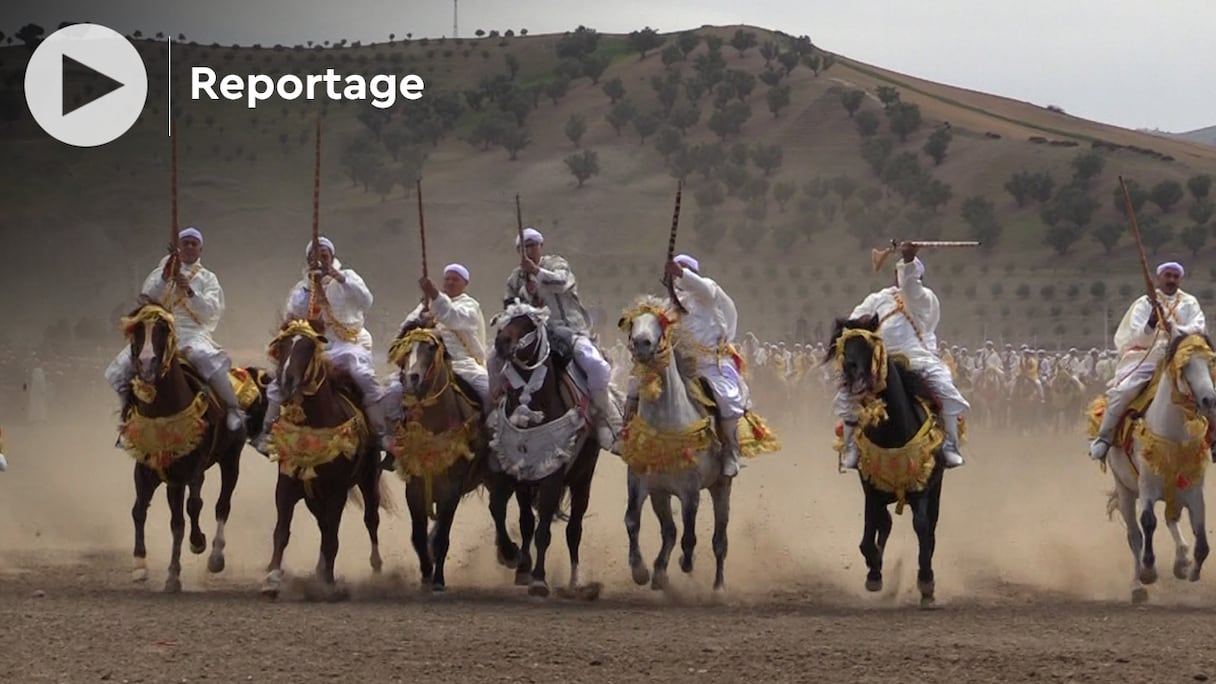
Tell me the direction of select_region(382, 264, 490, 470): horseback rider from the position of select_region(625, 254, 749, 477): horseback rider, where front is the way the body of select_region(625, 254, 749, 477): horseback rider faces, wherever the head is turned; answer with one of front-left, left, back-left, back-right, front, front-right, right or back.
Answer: front-right

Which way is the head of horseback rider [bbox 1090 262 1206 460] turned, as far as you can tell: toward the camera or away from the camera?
toward the camera

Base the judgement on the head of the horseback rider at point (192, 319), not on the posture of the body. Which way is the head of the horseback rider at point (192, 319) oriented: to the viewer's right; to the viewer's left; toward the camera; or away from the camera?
toward the camera

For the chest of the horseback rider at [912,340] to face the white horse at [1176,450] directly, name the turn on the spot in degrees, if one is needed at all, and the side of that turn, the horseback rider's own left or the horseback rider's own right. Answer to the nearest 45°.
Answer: approximately 90° to the horseback rider's own left

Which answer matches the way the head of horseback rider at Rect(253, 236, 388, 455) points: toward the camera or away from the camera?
toward the camera

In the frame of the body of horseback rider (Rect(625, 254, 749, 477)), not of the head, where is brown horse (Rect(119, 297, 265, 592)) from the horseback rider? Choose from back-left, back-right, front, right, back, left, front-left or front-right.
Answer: front-right

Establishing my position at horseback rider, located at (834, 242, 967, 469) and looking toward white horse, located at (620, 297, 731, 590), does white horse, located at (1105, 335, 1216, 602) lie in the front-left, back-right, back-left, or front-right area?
back-left

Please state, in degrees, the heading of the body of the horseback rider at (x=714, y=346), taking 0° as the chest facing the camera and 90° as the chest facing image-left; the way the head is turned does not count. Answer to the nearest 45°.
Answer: approximately 45°

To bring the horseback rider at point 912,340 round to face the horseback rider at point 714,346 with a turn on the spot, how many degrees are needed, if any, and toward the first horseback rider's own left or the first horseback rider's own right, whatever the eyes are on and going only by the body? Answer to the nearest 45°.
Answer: approximately 90° to the first horseback rider's own right

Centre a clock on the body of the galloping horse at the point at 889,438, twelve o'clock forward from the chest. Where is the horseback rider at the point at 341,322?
The horseback rider is roughly at 3 o'clock from the galloping horse.

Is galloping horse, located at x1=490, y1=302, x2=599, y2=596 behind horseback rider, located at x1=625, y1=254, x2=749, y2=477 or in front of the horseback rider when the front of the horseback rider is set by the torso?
in front

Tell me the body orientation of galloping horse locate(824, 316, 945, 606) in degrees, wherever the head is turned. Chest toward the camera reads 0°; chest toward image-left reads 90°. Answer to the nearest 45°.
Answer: approximately 0°

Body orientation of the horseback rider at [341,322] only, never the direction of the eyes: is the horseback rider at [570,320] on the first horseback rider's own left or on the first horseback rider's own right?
on the first horseback rider's own left

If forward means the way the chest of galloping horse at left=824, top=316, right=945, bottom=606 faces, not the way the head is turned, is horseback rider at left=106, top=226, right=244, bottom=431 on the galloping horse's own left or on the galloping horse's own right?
on the galloping horse's own right

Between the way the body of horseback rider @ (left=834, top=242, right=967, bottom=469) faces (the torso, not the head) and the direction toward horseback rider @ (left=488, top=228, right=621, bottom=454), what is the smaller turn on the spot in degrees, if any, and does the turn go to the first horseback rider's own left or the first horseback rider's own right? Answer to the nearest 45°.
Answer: approximately 90° to the first horseback rider's own right

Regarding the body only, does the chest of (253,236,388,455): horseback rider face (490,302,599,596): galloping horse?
no

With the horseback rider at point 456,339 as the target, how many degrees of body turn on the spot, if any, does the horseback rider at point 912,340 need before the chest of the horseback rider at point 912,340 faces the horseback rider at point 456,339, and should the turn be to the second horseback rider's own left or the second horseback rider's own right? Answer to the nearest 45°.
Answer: approximately 90° to the second horseback rider's own right

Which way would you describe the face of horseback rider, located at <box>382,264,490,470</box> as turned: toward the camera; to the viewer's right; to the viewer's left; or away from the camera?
toward the camera

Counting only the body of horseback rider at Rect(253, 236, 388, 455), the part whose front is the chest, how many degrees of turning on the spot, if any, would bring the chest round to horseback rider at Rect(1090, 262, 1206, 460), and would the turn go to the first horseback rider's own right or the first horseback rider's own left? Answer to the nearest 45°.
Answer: approximately 90° to the first horseback rider's own left

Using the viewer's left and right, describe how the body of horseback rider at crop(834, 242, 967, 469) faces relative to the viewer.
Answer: facing the viewer

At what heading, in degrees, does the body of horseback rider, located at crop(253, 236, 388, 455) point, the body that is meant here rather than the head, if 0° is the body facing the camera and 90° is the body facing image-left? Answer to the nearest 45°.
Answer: approximately 0°
